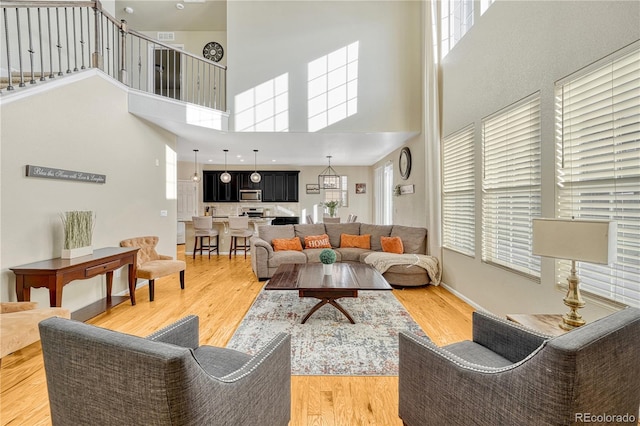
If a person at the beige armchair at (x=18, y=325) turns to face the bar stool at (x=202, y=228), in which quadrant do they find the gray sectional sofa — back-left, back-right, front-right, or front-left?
front-right

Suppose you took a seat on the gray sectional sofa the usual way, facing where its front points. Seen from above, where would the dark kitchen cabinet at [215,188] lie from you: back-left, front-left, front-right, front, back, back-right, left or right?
back-right

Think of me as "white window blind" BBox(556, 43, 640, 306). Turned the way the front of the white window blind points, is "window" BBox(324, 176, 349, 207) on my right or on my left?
on my right

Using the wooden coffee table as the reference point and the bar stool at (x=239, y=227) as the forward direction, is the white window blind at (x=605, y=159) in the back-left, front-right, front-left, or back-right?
back-right

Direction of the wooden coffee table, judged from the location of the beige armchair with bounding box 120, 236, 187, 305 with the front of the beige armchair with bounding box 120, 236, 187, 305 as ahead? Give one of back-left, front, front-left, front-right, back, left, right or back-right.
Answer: front

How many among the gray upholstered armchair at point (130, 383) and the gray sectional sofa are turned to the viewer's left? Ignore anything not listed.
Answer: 0

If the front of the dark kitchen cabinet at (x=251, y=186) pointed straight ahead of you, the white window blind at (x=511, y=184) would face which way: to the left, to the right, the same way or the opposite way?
to the right

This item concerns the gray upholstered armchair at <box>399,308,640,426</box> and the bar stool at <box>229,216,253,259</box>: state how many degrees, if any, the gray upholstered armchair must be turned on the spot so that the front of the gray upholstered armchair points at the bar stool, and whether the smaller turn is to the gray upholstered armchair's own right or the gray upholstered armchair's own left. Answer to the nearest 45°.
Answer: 0° — it already faces it

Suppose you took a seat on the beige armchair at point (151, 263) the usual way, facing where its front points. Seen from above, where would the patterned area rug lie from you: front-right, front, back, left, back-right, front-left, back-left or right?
front

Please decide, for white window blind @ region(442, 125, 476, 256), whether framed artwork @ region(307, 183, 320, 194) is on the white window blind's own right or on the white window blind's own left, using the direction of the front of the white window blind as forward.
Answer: on the white window blind's own right

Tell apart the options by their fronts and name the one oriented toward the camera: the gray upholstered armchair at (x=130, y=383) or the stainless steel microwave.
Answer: the stainless steel microwave

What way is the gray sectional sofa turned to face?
toward the camera

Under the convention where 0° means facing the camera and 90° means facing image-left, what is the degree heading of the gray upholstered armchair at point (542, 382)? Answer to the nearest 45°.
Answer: approximately 135°

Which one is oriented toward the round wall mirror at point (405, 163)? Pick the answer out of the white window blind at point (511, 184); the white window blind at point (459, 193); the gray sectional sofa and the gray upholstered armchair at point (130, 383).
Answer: the gray upholstered armchair

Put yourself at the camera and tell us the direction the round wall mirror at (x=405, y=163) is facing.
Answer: facing to the left of the viewer

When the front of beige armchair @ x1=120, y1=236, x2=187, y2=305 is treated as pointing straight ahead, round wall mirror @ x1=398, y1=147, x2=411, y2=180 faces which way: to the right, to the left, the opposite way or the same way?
the opposite way
